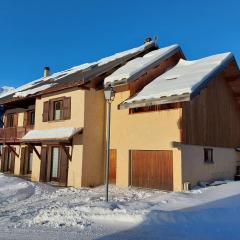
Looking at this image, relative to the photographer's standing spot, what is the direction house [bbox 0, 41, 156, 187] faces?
facing the viewer and to the left of the viewer
